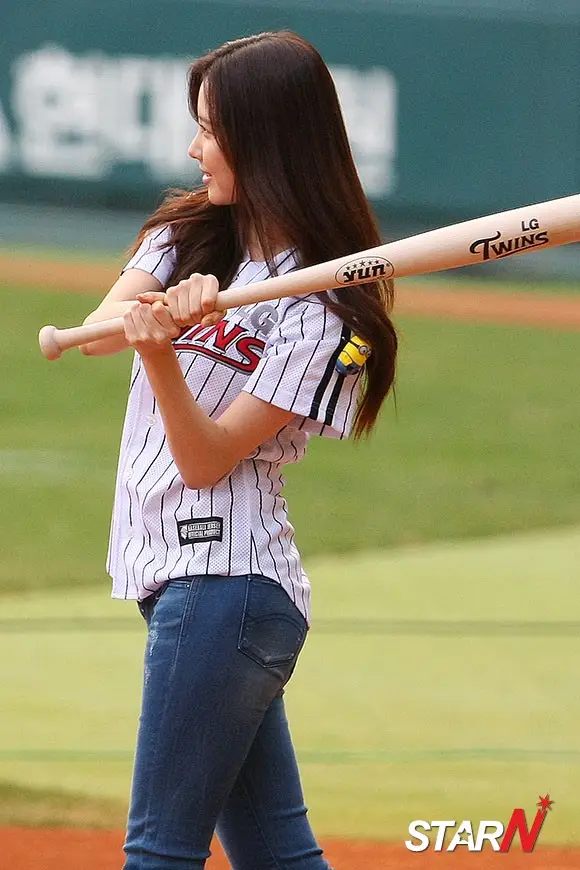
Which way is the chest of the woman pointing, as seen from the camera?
to the viewer's left

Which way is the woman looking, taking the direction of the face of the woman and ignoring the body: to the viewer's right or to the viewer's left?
to the viewer's left
